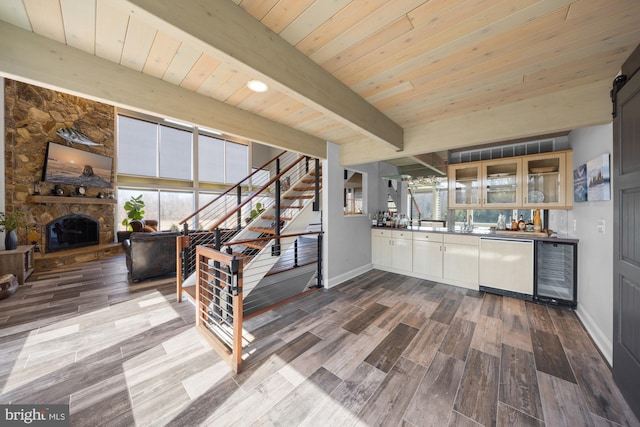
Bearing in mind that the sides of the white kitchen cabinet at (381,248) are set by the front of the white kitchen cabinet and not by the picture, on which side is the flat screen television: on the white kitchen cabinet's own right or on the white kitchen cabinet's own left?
on the white kitchen cabinet's own right

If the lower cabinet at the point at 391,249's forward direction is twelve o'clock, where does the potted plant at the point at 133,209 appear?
The potted plant is roughly at 3 o'clock from the lower cabinet.

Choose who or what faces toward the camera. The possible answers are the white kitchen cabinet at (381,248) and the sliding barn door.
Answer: the white kitchen cabinet

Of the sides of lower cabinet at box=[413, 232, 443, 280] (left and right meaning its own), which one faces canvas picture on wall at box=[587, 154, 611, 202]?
left

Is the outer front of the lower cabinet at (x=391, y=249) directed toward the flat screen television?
no

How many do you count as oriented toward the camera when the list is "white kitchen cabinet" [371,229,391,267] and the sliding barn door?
1

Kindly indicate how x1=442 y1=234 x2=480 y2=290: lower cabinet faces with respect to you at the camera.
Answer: facing the viewer and to the left of the viewer

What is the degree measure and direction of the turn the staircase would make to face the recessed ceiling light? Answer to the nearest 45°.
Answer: approximately 45° to its left

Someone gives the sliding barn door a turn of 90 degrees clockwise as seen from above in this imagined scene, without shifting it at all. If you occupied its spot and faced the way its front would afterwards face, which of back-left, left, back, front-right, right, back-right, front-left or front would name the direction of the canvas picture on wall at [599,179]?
front

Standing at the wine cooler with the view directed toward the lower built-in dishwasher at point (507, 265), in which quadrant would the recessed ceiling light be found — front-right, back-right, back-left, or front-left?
front-left

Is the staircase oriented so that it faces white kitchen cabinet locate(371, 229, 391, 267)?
no

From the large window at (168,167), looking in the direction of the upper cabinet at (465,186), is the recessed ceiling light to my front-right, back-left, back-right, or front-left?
front-right

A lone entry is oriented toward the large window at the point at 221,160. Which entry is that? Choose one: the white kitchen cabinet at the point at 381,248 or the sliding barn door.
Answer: the sliding barn door

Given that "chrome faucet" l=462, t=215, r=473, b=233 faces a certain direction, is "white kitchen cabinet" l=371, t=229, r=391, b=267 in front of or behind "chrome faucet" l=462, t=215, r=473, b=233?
in front

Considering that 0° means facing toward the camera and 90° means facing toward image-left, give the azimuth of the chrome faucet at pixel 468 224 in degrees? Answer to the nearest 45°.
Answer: approximately 45°

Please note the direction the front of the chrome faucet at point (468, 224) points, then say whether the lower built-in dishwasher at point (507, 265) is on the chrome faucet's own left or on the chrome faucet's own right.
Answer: on the chrome faucet's own left

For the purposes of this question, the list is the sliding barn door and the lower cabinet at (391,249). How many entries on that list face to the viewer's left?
1

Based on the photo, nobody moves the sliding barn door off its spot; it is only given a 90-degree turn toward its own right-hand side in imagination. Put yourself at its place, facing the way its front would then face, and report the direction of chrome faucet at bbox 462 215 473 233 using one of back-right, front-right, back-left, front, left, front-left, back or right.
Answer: front-left
